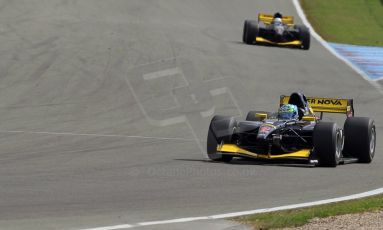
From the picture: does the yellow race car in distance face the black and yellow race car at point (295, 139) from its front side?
yes

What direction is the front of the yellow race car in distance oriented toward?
toward the camera
